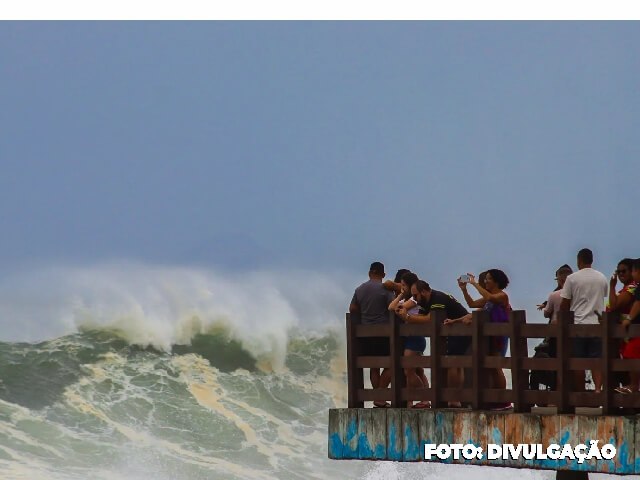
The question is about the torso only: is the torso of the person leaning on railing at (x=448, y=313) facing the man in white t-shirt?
no

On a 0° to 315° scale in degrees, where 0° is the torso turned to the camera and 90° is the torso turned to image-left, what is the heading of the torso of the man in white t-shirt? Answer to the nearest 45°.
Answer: approximately 180°

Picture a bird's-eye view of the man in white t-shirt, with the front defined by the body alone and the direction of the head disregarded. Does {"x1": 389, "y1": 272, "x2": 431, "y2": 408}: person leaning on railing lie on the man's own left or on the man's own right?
on the man's own left

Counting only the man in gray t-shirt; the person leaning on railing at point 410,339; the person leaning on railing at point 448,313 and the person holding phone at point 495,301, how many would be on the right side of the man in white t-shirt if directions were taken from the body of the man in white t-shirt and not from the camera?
0

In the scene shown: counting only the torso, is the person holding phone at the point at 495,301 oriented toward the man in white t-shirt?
no

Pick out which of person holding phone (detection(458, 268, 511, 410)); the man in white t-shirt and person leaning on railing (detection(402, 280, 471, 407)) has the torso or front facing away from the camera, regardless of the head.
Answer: the man in white t-shirt

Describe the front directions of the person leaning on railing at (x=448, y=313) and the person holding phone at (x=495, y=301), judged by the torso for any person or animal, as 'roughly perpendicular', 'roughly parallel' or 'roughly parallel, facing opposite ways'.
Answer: roughly parallel

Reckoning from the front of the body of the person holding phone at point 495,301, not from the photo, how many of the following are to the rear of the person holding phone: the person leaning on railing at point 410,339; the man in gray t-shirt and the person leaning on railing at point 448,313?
0

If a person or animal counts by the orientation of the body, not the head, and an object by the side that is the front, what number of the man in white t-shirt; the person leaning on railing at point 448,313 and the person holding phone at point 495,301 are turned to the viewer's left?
2

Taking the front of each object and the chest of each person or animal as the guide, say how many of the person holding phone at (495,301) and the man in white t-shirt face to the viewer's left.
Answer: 1

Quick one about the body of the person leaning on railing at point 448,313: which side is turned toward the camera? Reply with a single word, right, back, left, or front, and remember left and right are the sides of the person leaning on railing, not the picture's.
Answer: left

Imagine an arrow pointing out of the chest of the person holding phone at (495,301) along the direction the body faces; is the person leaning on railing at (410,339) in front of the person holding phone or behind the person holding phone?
in front

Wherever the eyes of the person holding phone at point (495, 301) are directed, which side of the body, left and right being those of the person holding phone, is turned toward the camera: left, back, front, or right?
left
